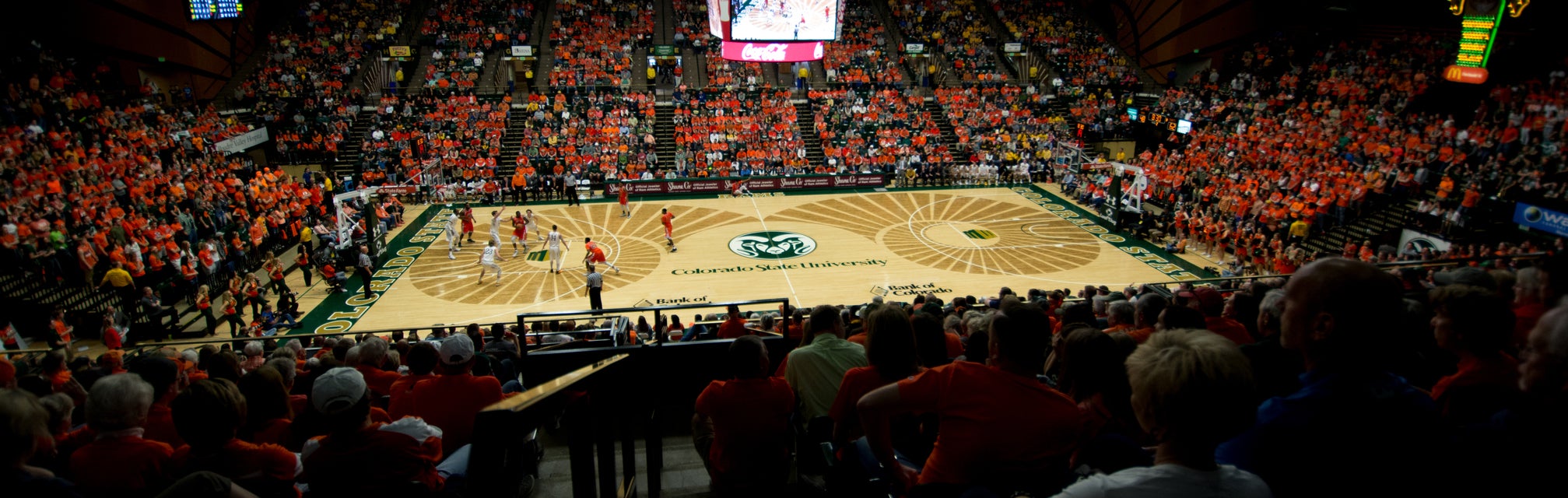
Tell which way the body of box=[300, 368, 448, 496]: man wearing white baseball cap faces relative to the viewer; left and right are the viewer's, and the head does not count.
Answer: facing away from the viewer

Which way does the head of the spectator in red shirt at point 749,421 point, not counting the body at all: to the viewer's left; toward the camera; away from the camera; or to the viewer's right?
away from the camera

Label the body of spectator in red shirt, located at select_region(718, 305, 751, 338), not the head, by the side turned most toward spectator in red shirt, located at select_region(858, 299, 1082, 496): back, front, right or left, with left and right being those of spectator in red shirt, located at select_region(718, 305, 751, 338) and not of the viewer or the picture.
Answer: back

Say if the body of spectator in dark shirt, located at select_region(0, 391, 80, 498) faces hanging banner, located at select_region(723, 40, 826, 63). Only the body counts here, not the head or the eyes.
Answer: yes

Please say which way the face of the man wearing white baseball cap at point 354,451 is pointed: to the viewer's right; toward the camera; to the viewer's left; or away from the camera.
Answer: away from the camera

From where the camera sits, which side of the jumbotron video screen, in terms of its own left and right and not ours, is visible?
front

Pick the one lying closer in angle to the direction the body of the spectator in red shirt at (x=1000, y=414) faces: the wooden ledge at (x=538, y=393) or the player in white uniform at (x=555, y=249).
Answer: the player in white uniform

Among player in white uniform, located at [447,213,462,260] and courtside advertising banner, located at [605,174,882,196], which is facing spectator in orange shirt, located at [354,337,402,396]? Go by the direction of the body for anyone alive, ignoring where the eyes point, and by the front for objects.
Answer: the courtside advertising banner

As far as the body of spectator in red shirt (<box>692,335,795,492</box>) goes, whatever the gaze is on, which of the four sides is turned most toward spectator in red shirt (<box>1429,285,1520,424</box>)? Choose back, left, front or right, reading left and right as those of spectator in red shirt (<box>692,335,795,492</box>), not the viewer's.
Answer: right

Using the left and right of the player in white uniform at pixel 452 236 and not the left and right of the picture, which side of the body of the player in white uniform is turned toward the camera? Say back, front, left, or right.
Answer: right

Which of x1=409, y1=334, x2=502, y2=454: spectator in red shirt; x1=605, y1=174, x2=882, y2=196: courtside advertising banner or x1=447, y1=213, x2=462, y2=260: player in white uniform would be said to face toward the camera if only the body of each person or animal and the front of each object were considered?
the courtside advertising banner

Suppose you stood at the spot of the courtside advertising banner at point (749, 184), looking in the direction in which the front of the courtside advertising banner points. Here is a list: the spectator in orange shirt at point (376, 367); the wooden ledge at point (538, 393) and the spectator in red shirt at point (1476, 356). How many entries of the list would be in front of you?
3

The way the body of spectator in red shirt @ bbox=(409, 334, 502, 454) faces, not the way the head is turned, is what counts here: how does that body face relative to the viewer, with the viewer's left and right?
facing away from the viewer

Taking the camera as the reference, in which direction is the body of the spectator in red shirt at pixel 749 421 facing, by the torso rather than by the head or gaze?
away from the camera

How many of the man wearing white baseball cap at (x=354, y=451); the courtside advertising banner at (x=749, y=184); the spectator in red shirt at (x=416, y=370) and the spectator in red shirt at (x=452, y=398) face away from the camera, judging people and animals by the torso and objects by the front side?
3

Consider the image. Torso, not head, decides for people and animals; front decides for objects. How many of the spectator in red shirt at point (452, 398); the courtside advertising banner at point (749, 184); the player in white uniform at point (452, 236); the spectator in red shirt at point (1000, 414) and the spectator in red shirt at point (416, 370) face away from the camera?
3

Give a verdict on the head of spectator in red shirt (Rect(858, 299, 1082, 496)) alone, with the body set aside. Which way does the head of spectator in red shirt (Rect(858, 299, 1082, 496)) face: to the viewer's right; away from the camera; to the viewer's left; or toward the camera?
away from the camera

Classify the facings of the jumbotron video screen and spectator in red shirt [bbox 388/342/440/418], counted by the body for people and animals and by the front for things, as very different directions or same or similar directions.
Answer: very different directions

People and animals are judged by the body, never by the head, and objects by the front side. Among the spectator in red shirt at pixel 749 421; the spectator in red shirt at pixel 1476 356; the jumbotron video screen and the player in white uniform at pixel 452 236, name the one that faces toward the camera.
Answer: the jumbotron video screen

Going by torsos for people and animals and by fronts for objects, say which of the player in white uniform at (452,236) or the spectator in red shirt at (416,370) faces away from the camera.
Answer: the spectator in red shirt

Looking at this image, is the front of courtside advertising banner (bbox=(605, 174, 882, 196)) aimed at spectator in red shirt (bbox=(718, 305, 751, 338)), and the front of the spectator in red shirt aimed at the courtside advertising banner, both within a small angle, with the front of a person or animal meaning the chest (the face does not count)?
yes
